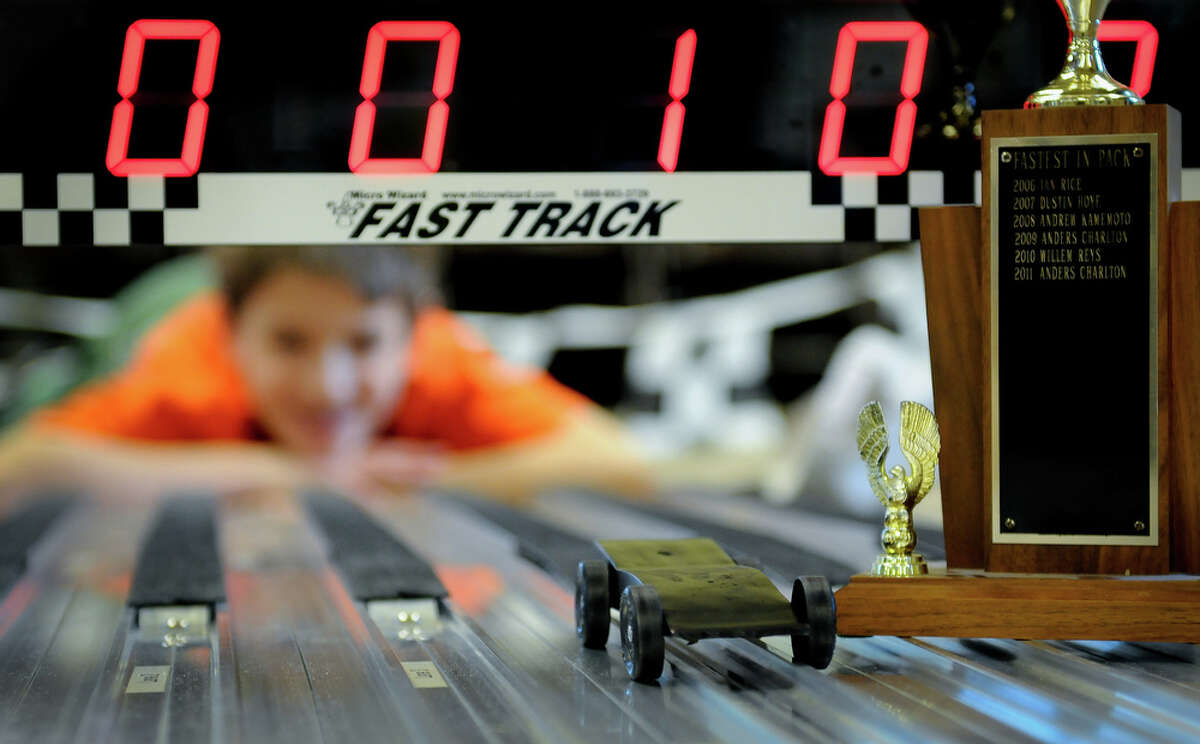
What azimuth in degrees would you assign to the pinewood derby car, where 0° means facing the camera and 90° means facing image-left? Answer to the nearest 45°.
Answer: approximately 315°

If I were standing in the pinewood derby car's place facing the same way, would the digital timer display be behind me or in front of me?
behind

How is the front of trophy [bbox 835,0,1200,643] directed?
toward the camera

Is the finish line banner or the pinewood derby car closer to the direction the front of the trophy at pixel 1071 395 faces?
the pinewood derby car

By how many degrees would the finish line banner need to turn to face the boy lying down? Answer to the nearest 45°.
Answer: approximately 135° to its right

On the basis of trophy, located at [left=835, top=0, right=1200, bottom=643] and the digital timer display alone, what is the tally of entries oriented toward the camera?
2

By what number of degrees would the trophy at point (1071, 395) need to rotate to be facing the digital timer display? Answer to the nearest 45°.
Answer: approximately 135° to its right

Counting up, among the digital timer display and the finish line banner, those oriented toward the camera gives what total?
2

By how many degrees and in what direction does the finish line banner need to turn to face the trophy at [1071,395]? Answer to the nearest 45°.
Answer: approximately 45° to its left

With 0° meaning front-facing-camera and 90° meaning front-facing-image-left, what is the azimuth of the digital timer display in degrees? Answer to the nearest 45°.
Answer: approximately 0°

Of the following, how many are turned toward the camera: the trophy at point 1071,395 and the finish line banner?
2

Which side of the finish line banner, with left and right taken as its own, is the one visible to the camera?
front
